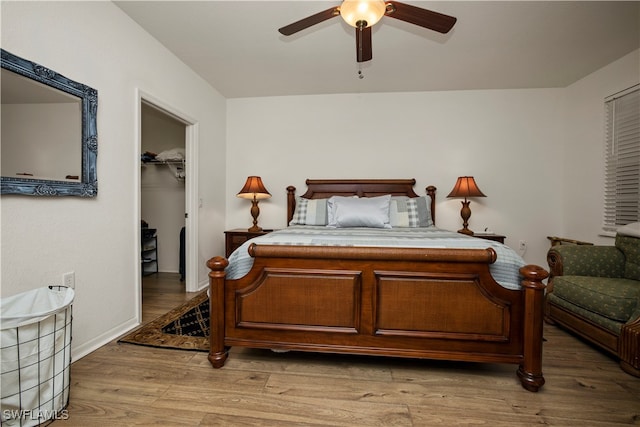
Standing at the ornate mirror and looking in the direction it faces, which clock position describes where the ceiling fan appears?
The ceiling fan is roughly at 12 o'clock from the ornate mirror.

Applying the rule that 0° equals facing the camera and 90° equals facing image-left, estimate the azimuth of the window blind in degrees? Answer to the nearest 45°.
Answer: approximately 45°

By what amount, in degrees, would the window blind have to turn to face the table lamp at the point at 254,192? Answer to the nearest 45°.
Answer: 0° — it already faces it

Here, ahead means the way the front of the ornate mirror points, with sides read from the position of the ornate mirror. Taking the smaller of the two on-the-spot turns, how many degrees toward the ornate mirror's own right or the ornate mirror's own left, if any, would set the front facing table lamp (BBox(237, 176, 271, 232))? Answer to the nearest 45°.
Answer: approximately 90° to the ornate mirror's own left

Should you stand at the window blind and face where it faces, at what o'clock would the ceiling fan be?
The ceiling fan is roughly at 11 o'clock from the window blind.

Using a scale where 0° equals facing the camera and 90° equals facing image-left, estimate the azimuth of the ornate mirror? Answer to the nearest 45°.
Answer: approximately 315°

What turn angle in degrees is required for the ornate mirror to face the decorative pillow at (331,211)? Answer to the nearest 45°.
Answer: approximately 45° to its left

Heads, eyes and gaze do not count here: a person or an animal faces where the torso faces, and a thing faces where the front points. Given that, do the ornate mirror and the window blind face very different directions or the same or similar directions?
very different directions
